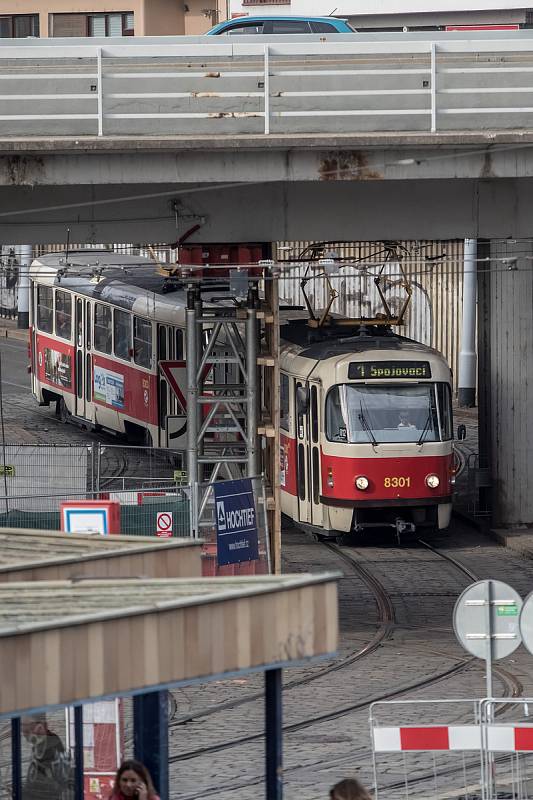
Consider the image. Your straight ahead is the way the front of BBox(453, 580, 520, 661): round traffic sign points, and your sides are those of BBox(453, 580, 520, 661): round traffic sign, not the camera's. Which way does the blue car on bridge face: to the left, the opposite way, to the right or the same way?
to the left

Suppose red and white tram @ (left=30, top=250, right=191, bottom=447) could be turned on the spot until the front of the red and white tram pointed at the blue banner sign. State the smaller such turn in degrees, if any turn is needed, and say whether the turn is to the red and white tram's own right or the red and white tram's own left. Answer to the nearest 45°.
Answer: approximately 45° to the red and white tram's own right

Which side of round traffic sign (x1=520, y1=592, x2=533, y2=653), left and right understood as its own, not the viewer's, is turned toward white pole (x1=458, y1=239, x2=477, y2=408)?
front

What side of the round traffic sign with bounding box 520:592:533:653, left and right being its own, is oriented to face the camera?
back

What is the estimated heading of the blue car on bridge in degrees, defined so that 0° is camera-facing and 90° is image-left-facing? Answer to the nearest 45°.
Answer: approximately 90°

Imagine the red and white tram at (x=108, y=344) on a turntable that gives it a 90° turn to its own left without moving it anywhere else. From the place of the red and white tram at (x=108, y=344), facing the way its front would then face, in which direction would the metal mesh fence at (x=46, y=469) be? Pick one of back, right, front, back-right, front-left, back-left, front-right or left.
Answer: back-right

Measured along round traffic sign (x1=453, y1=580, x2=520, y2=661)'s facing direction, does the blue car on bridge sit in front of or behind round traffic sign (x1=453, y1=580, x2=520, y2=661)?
in front

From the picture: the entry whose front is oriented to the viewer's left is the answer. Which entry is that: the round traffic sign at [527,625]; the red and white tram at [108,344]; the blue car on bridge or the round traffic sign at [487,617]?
the blue car on bridge
